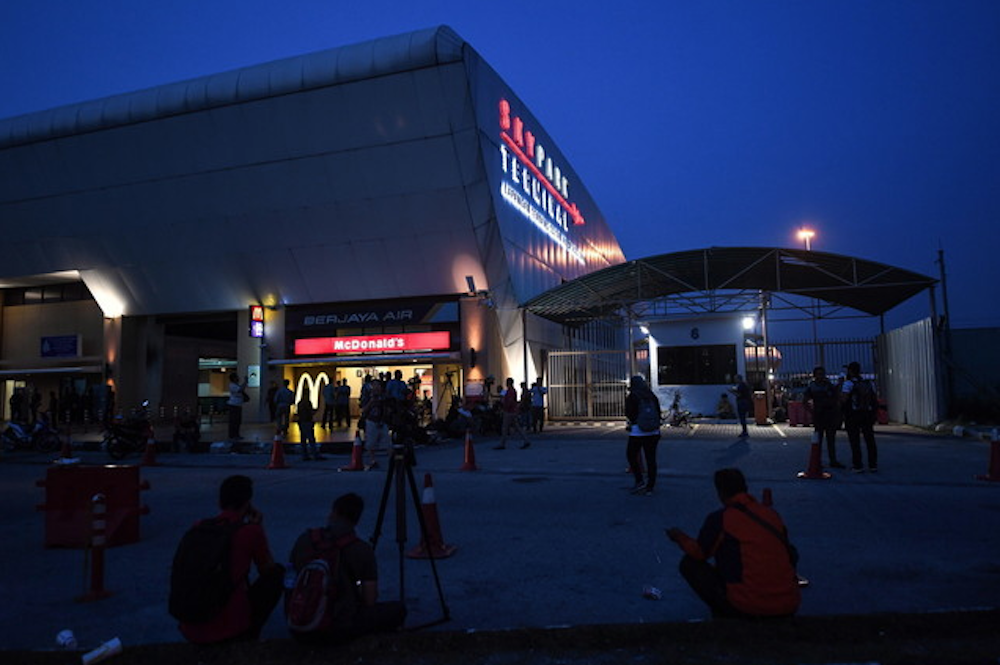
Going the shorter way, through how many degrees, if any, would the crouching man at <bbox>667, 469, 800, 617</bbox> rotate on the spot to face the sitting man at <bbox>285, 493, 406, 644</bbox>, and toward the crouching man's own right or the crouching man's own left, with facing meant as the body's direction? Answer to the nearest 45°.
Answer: approximately 45° to the crouching man's own left

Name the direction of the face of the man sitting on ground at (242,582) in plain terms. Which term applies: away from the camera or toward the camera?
away from the camera

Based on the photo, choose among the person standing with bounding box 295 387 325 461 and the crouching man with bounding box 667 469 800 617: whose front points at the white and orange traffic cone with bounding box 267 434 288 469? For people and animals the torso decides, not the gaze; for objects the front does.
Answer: the crouching man

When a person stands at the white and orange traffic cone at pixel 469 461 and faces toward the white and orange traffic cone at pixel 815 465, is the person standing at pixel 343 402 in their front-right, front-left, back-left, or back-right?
back-left

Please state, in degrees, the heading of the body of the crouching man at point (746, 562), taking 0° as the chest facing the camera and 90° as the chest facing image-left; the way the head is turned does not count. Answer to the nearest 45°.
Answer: approximately 135°

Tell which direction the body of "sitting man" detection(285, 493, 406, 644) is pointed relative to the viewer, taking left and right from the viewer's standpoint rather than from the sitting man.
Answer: facing away from the viewer and to the right of the viewer

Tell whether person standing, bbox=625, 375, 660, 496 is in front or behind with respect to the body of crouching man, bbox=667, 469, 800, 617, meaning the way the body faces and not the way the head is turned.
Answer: in front

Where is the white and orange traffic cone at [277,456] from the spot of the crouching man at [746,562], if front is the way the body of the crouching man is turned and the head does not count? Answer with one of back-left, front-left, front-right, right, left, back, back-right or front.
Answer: front
